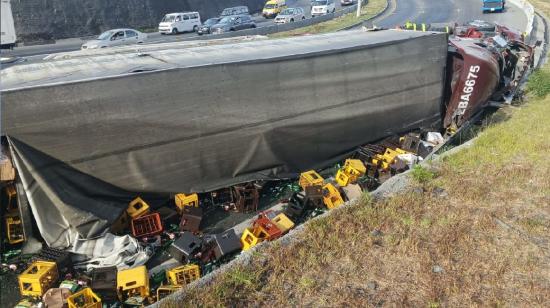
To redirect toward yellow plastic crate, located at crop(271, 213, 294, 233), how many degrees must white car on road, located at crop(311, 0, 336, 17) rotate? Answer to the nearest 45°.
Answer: approximately 45° to its left

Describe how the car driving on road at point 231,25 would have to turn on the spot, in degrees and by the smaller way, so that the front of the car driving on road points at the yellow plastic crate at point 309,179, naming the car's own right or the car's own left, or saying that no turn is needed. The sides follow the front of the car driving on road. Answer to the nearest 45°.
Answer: approximately 45° to the car's own left

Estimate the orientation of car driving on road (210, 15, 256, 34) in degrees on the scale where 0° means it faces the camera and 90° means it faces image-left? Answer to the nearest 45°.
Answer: approximately 45°

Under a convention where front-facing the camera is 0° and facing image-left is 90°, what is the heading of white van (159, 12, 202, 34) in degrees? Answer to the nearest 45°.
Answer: approximately 45°
